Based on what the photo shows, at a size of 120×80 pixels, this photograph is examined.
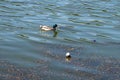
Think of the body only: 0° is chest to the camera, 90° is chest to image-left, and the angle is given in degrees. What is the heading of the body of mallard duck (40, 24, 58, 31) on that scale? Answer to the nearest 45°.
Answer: approximately 270°
